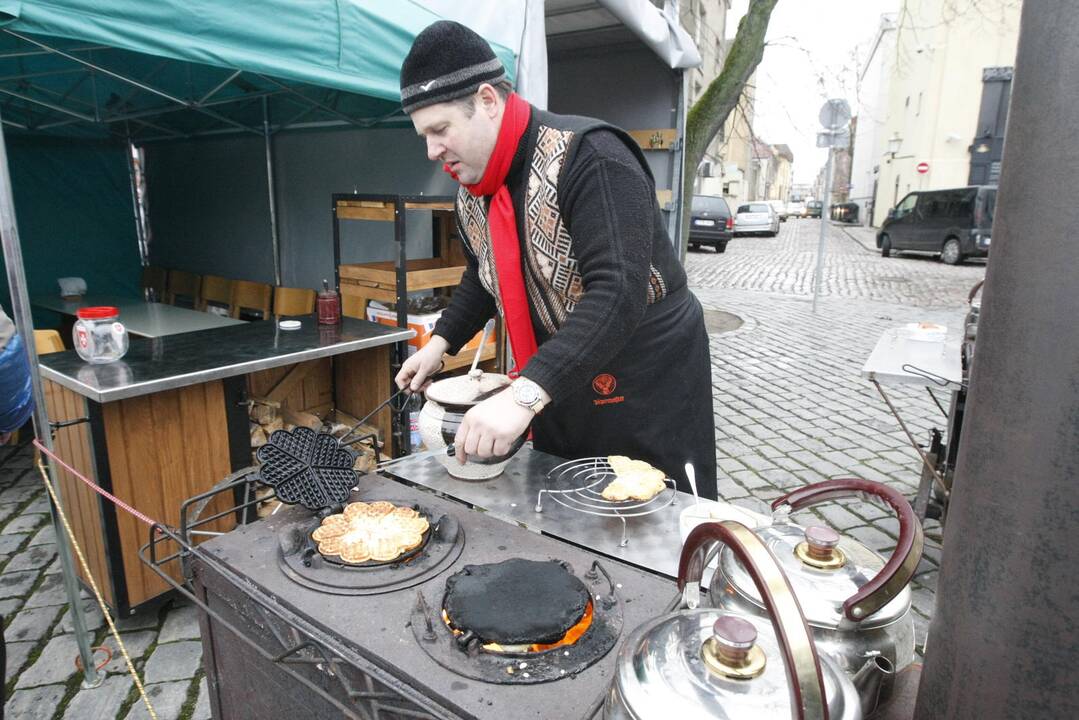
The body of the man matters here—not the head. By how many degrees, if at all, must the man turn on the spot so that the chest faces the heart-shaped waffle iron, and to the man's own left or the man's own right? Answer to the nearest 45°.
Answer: approximately 45° to the man's own right

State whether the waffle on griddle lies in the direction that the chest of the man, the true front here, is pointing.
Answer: yes

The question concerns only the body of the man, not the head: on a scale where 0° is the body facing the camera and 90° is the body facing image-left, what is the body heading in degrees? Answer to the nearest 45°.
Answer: approximately 45°

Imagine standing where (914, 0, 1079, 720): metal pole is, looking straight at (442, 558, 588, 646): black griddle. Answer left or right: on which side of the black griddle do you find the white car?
right

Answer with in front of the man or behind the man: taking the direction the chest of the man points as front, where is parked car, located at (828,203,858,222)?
behind

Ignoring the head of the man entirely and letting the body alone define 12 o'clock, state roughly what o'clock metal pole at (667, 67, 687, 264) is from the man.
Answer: The metal pole is roughly at 5 o'clock from the man.

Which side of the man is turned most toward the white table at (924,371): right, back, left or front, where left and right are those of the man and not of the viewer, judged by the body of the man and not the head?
back

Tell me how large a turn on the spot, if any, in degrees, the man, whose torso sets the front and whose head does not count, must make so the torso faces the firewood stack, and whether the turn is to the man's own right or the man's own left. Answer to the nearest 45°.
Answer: approximately 90° to the man's own right

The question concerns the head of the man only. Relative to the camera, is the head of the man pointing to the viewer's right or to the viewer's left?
to the viewer's left
